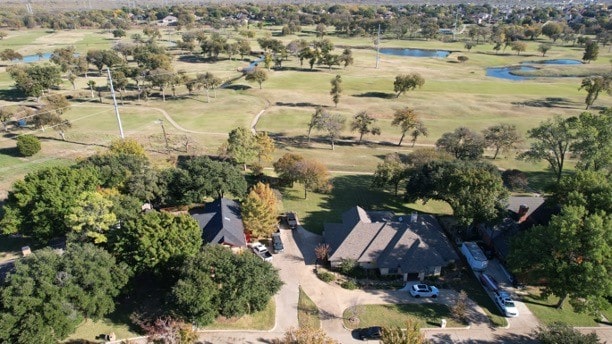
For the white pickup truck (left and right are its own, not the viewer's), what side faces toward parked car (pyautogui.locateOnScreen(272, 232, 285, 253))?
right

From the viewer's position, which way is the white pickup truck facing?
facing away from the viewer and to the left of the viewer

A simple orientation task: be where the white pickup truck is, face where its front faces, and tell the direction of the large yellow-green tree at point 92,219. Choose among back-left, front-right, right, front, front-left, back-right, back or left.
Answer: front-left

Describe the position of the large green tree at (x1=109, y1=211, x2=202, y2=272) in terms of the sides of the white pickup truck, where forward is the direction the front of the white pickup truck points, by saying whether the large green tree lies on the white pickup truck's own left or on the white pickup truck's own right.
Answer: on the white pickup truck's own left

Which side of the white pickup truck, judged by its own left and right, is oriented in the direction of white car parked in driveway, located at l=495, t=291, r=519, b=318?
back

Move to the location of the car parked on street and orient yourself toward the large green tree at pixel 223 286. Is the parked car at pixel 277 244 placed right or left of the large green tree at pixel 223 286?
right

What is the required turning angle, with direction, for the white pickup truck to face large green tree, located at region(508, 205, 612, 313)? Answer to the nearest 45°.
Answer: approximately 180°
